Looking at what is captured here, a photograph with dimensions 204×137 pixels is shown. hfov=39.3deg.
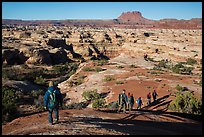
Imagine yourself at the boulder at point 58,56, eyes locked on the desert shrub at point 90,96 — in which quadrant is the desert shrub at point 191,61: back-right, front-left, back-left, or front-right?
front-left

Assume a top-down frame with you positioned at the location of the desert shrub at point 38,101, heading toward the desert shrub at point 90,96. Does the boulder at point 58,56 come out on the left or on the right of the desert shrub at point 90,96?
left

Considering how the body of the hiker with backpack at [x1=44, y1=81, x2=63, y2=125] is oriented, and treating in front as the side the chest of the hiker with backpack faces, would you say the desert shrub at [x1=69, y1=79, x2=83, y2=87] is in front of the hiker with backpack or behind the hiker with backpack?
in front

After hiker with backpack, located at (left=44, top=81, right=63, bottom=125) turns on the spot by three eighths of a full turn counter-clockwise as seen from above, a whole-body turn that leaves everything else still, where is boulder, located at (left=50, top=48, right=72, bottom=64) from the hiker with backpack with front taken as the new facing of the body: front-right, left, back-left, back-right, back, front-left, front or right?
back-right

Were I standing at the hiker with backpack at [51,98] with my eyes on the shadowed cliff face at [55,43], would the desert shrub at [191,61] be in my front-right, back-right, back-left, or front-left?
front-right

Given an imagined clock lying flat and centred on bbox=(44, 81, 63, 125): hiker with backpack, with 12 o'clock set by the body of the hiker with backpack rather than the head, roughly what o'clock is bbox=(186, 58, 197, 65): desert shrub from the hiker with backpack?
The desert shrub is roughly at 1 o'clock from the hiker with backpack.

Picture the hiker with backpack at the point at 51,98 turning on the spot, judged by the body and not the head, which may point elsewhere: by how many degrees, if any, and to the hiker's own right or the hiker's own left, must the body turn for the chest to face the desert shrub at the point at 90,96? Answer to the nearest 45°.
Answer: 0° — they already face it

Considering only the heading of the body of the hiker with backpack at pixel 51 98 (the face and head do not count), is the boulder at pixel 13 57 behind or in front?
in front

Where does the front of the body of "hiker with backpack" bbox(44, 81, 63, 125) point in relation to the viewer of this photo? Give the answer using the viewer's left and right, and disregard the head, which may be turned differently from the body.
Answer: facing away from the viewer

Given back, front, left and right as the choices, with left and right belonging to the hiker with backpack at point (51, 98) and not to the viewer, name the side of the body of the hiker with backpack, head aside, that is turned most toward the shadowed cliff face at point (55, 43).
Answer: front

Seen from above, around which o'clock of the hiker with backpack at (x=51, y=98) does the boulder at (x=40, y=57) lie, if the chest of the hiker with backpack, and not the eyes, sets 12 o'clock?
The boulder is roughly at 12 o'clock from the hiker with backpack.

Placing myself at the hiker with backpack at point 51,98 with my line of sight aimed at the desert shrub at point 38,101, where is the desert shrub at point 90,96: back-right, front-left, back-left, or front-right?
front-right

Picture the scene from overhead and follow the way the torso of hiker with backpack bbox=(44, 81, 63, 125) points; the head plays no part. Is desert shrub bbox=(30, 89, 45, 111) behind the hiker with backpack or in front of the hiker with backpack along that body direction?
in front
